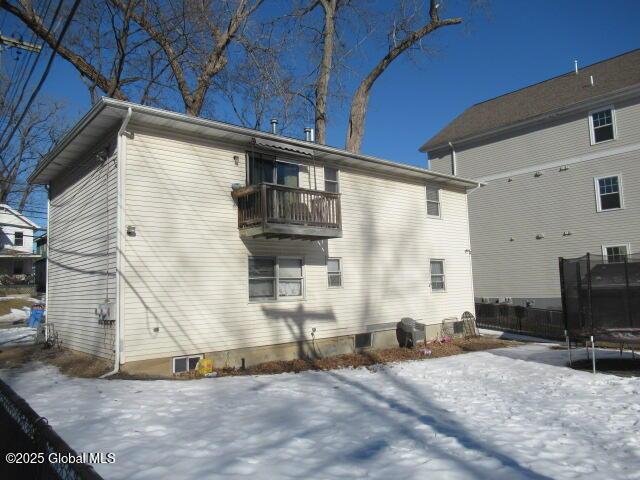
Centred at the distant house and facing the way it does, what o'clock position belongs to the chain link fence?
The chain link fence is roughly at 12 o'clock from the distant house.

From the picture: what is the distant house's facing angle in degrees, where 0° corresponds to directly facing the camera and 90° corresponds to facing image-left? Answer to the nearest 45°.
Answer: approximately 0°

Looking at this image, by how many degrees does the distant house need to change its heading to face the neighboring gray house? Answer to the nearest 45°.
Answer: approximately 45° to its left
